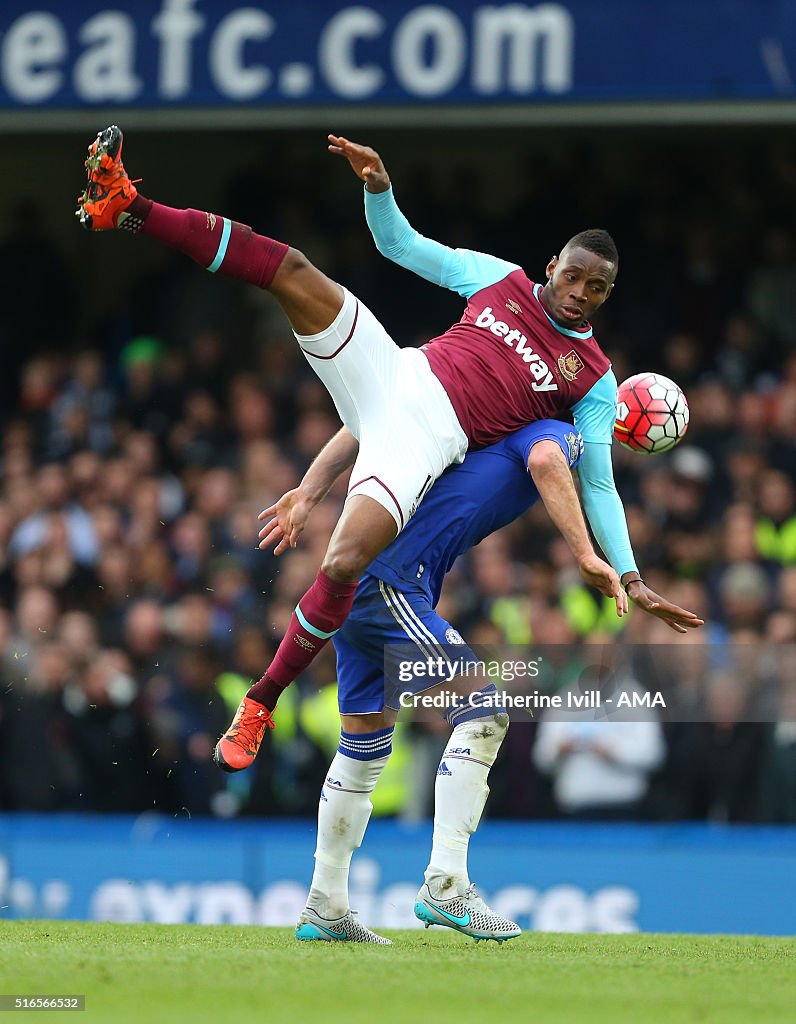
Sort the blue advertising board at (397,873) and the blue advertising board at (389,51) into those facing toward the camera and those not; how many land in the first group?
2

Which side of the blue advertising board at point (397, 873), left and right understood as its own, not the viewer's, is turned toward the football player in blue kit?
front

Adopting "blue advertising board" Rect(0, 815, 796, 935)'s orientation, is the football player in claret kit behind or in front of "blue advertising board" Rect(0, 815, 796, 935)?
in front

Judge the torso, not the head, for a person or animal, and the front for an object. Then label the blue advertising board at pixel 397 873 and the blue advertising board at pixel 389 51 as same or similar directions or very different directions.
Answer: same or similar directions

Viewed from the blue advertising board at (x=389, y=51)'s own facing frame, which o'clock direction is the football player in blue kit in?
The football player in blue kit is roughly at 12 o'clock from the blue advertising board.

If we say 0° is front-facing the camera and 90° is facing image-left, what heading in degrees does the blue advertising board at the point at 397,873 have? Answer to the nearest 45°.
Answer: approximately 0°

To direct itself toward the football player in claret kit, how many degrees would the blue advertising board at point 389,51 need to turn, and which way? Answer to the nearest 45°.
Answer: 0° — it already faces them

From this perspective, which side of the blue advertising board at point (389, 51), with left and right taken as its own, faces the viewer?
front
